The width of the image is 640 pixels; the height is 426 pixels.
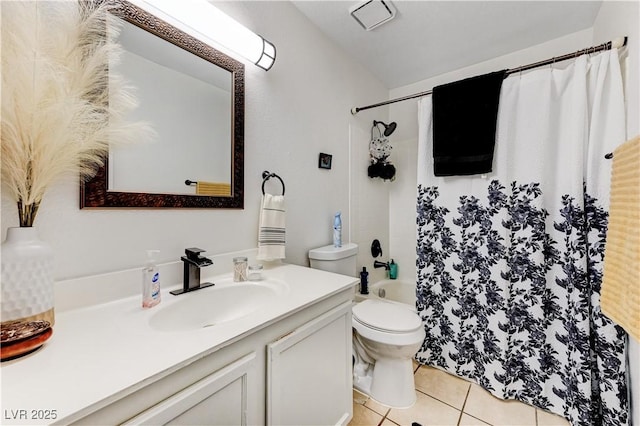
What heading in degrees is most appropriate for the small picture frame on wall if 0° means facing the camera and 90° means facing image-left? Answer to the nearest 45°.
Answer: approximately 315°

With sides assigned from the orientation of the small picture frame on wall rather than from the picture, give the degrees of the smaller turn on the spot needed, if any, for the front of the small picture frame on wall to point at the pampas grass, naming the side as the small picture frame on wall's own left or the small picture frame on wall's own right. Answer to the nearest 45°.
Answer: approximately 90° to the small picture frame on wall's own right

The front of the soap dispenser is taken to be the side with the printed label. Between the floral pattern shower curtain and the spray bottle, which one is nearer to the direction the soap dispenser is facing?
the floral pattern shower curtain
